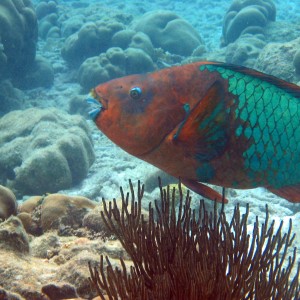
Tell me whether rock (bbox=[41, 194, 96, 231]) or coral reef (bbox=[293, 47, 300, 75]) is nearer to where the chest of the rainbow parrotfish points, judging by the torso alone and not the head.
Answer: the rock

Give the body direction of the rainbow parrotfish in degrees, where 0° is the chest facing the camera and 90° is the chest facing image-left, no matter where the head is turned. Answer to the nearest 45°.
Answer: approximately 90°

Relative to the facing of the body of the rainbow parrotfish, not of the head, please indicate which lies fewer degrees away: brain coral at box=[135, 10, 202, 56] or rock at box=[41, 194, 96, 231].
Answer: the rock

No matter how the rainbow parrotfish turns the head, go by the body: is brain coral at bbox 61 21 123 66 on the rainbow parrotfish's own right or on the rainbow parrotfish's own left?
on the rainbow parrotfish's own right

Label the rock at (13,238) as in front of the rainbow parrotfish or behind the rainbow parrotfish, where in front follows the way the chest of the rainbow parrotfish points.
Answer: in front

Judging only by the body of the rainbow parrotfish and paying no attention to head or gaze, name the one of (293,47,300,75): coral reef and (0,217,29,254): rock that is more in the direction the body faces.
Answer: the rock

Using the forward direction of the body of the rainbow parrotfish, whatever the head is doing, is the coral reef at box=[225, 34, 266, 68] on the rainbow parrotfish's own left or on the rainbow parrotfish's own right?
on the rainbow parrotfish's own right

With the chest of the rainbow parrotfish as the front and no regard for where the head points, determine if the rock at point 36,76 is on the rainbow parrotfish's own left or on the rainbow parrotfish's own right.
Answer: on the rainbow parrotfish's own right

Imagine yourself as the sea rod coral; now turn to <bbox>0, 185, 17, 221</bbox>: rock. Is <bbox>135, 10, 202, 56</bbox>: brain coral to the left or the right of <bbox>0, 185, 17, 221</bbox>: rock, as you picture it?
right

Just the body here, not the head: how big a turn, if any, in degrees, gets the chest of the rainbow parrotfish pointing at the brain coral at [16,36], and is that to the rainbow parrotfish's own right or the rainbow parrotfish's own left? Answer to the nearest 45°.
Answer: approximately 45° to the rainbow parrotfish's own right

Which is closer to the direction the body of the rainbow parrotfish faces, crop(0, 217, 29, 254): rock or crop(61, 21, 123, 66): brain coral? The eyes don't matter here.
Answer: the rock
